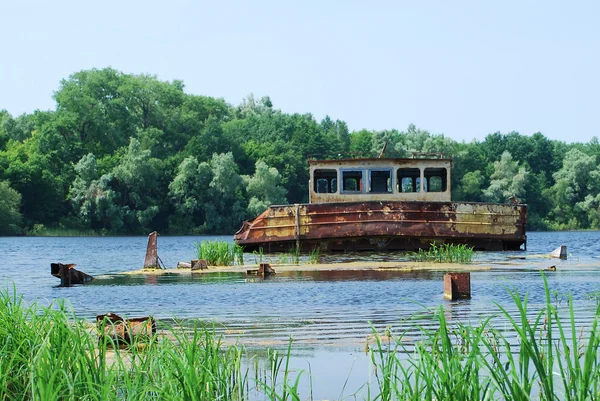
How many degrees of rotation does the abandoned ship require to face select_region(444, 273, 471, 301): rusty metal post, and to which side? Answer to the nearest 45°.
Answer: approximately 90° to its left

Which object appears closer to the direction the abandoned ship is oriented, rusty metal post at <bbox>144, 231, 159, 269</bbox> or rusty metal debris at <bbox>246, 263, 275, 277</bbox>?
the rusty metal post

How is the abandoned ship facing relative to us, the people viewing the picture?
facing to the left of the viewer

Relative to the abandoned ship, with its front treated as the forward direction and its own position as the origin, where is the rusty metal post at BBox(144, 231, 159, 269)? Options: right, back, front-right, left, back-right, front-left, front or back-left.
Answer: front-left

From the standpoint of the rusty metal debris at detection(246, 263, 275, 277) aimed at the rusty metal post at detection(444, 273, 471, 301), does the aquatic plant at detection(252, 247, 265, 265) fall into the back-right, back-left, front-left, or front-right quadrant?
back-left

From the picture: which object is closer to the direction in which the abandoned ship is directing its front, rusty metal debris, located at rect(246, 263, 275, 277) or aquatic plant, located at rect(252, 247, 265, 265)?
the aquatic plant

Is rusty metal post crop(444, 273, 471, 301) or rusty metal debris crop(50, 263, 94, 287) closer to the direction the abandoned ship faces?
the rusty metal debris

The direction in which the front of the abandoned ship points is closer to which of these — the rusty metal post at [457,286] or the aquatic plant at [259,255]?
the aquatic plant

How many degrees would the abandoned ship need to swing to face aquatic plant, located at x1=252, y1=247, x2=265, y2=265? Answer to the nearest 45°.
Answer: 0° — it already faces it

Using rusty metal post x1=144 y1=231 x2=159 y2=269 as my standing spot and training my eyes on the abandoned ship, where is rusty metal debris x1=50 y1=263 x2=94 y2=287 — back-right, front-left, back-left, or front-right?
back-right
